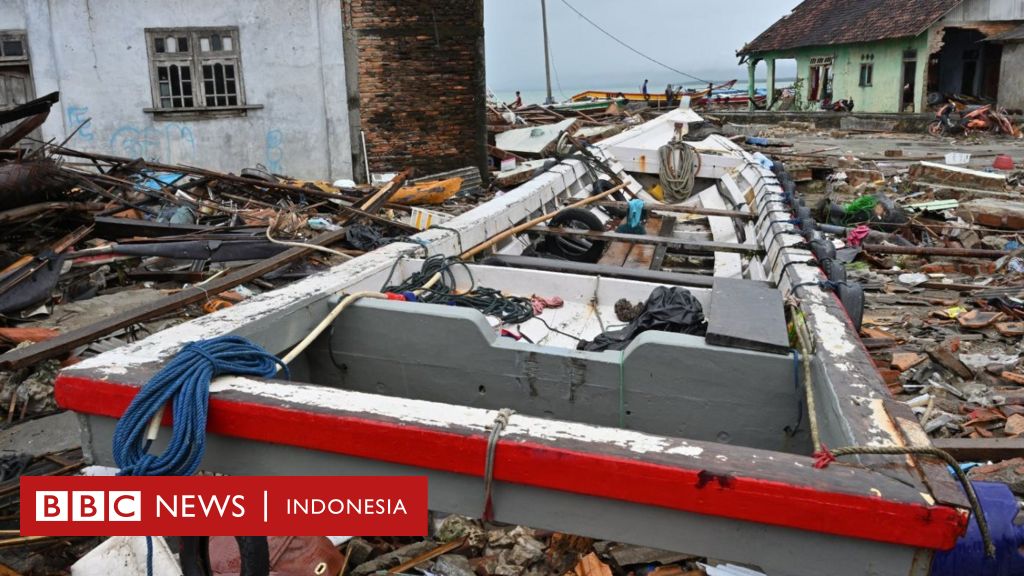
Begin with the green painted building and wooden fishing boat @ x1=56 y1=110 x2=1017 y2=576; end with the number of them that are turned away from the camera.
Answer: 1

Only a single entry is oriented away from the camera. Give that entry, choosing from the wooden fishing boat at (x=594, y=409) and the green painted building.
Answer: the wooden fishing boat

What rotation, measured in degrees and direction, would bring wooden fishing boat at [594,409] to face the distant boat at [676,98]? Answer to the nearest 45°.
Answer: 0° — it already faces it

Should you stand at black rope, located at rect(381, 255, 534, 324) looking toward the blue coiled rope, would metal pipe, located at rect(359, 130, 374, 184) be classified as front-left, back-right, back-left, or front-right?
back-right

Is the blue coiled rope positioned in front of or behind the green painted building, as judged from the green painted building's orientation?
in front

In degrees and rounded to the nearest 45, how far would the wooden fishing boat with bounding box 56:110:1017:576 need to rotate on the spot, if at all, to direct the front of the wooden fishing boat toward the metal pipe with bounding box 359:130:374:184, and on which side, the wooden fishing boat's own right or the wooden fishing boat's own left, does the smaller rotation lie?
0° — it already faces it

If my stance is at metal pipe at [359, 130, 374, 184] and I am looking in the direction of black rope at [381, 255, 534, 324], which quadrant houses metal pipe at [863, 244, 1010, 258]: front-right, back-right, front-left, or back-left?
front-left

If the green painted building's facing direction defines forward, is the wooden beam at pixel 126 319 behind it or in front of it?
in front

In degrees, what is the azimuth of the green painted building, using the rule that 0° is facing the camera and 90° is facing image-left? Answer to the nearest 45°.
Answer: approximately 45°

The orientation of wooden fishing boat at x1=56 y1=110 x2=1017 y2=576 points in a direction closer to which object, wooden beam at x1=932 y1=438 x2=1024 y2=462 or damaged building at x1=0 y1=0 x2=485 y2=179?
the damaged building

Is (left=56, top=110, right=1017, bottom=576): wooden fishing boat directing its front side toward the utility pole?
yes

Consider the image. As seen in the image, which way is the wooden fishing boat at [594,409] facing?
away from the camera
